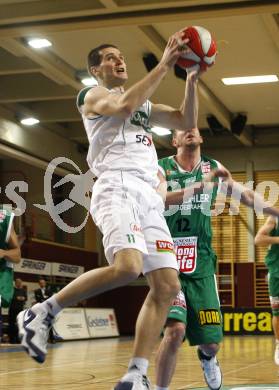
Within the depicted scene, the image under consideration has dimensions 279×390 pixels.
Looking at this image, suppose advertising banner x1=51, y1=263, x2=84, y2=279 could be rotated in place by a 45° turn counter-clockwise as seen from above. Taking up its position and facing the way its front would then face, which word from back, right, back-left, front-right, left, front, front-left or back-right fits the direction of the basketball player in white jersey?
front-right

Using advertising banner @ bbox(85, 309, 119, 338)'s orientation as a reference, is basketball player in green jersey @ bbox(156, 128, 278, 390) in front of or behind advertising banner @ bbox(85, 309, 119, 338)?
in front

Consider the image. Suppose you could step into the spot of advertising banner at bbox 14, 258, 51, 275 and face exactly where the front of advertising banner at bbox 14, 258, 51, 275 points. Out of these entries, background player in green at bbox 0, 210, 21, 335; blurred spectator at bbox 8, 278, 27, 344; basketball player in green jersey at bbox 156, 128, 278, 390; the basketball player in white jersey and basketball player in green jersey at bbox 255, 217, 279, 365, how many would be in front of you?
5

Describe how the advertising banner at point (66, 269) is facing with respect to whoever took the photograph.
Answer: facing the viewer

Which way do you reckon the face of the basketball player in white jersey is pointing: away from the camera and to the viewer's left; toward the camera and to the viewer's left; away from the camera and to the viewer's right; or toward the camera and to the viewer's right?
toward the camera and to the viewer's right

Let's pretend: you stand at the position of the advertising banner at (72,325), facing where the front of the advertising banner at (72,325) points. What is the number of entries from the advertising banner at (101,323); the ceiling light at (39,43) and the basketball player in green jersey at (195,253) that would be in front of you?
2

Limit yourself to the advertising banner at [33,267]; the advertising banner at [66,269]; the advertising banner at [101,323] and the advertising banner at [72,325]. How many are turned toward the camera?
4

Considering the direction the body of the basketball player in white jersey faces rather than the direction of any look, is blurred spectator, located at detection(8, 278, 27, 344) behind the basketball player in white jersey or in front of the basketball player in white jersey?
behind

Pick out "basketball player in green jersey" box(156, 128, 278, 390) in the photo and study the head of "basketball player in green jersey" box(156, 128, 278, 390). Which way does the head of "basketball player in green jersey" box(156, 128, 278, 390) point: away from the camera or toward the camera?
toward the camera

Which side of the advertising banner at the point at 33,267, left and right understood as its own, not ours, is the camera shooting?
front

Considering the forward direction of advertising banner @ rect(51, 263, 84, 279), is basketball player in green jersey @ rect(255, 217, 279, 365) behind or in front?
in front

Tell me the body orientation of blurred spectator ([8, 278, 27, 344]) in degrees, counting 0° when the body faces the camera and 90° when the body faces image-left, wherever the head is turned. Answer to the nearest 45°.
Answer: approximately 315°

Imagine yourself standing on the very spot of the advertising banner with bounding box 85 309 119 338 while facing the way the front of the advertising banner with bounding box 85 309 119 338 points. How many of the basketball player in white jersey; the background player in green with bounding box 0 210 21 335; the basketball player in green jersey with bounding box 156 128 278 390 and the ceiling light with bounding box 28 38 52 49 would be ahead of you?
4
